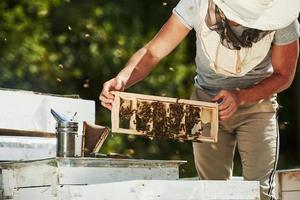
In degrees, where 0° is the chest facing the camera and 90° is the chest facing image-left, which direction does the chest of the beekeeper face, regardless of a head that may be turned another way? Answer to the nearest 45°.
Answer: approximately 0°

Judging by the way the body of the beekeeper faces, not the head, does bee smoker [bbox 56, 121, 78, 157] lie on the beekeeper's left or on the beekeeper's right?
on the beekeeper's right

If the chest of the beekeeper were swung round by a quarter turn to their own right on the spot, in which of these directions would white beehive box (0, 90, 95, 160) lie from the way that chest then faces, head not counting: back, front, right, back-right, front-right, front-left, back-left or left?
front

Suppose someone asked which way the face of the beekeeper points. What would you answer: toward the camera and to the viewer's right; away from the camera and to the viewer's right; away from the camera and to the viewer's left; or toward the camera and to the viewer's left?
toward the camera and to the viewer's left
